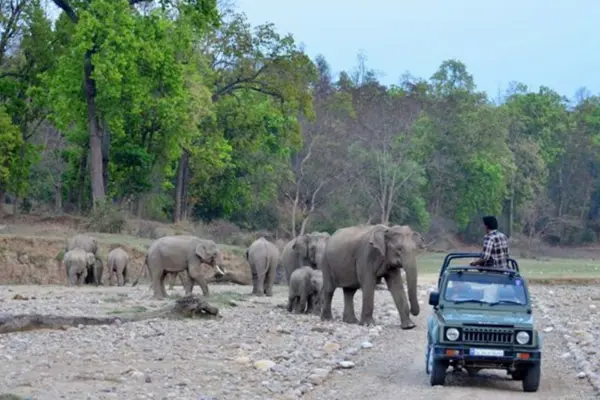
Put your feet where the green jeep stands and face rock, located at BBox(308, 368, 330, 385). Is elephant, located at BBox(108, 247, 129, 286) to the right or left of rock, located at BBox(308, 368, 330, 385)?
right

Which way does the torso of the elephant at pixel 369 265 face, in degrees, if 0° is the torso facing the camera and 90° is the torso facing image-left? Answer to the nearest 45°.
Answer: approximately 315°

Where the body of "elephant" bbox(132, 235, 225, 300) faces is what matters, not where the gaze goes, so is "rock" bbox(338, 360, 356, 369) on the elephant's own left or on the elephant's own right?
on the elephant's own right

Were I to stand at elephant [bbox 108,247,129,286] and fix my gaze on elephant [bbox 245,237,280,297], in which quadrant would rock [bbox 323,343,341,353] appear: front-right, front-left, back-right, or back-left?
front-right

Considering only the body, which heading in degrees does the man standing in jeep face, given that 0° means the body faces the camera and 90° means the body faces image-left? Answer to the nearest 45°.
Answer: approximately 135°

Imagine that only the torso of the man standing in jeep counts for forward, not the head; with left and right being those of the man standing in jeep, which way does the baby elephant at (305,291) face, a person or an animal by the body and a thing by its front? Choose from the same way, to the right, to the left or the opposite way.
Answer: the opposite way

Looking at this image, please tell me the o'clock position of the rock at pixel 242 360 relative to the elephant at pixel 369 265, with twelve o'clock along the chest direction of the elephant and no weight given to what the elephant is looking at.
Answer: The rock is roughly at 2 o'clock from the elephant.

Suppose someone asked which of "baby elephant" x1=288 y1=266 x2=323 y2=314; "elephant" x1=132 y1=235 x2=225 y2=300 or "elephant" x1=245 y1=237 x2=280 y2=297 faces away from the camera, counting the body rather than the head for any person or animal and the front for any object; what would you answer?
"elephant" x1=245 y1=237 x2=280 y2=297

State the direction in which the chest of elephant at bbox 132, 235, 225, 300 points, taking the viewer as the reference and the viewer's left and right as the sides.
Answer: facing to the right of the viewer

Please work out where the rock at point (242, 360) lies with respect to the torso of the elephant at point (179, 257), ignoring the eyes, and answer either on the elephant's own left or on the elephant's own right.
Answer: on the elephant's own right

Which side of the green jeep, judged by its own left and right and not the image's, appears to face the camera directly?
front

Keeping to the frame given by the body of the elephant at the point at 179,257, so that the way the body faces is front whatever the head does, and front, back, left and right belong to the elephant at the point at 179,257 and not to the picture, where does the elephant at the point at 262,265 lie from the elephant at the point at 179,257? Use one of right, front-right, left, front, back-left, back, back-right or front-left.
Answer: front-left

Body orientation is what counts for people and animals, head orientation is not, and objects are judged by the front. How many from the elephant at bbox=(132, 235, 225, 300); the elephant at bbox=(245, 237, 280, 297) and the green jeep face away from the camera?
1

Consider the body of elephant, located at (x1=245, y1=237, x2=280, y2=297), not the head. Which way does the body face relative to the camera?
away from the camera
